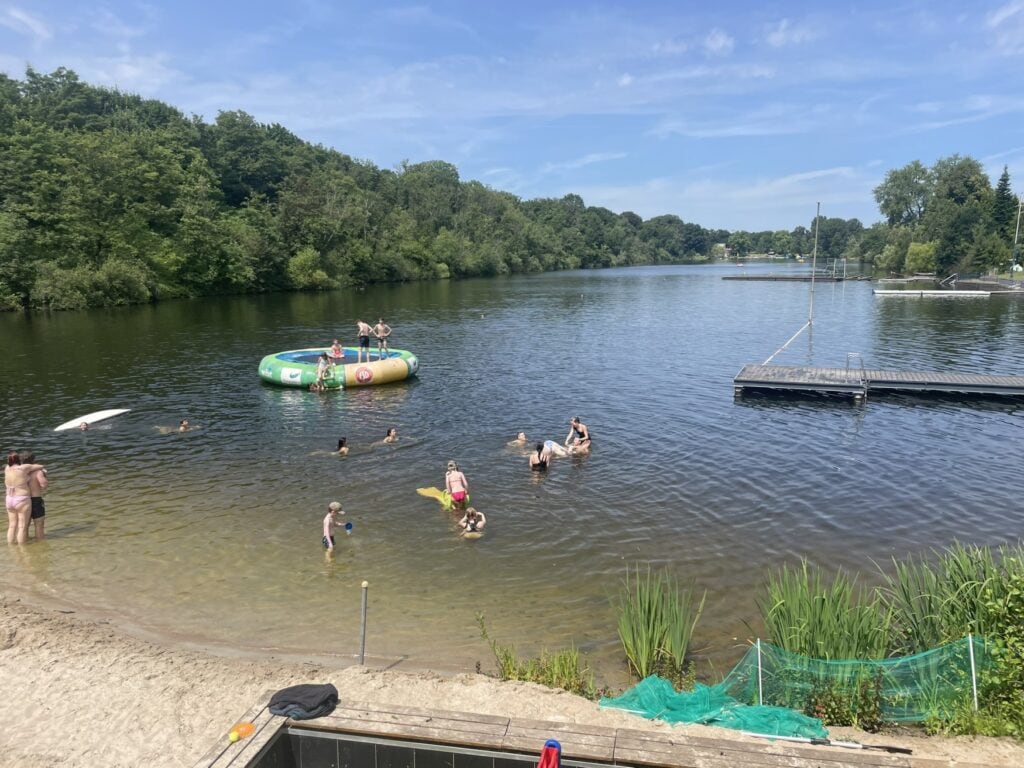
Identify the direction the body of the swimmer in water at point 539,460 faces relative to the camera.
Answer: away from the camera

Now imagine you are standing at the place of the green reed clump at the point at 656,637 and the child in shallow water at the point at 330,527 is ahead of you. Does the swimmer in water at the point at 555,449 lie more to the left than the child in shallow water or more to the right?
right

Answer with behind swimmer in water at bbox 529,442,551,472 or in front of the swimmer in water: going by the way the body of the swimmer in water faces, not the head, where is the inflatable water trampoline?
in front

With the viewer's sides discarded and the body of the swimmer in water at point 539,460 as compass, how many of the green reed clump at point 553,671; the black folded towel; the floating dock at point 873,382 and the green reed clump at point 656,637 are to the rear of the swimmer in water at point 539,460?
3

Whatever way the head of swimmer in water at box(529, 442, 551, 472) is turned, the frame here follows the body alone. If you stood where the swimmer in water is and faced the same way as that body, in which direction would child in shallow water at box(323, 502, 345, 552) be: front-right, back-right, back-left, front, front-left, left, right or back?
back-left

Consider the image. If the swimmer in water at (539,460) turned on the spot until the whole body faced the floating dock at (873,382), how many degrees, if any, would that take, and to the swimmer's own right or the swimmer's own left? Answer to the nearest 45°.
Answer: approximately 45° to the swimmer's own right

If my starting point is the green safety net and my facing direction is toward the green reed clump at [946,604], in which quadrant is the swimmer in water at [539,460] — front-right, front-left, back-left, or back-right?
front-left

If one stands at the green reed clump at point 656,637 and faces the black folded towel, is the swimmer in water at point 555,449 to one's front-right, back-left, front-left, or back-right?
back-right

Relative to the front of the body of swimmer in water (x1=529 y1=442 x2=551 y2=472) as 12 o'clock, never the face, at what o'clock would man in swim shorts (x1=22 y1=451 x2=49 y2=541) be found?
The man in swim shorts is roughly at 8 o'clock from the swimmer in water.

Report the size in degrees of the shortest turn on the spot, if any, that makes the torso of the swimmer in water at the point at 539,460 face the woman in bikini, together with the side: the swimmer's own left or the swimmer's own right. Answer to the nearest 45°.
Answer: approximately 135° to the swimmer's own left

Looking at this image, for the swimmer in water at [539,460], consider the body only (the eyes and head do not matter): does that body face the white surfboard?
no
